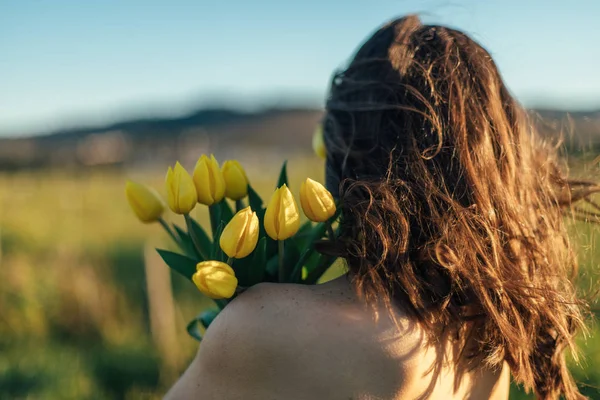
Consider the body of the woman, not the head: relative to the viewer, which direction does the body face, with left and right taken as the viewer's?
facing away from the viewer
